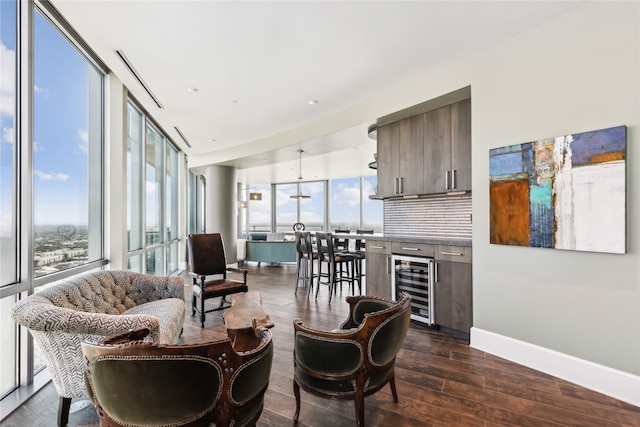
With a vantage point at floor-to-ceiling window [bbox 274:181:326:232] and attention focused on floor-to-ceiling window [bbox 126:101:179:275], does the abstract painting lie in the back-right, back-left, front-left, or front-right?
front-left

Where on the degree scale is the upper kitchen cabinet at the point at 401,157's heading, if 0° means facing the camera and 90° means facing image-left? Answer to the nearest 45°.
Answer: approximately 45°

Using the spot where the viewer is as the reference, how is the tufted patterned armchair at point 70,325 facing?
facing to the right of the viewer

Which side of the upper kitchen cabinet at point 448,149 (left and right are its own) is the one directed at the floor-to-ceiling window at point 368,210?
right

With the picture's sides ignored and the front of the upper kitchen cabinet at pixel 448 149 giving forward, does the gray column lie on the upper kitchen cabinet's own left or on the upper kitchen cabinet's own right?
on the upper kitchen cabinet's own right

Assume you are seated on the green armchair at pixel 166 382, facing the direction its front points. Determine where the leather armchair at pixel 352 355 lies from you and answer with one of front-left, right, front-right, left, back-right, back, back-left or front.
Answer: front-right

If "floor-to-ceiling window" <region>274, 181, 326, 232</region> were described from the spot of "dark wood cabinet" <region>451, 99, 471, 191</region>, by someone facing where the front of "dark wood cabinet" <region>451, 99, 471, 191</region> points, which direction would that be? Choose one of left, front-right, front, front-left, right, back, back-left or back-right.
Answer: right

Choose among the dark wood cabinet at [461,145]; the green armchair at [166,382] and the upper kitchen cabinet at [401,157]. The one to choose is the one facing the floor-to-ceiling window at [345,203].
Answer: the green armchair

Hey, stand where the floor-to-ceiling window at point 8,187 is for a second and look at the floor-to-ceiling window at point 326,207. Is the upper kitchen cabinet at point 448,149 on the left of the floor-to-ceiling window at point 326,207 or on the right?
right

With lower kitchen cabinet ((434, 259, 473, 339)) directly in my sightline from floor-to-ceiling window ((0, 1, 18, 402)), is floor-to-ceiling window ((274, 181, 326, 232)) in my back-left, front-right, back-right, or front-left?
front-left

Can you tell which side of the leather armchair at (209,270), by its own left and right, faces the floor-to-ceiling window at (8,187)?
right

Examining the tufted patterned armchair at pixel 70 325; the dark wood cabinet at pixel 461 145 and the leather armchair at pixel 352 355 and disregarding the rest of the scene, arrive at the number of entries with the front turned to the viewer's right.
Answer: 1

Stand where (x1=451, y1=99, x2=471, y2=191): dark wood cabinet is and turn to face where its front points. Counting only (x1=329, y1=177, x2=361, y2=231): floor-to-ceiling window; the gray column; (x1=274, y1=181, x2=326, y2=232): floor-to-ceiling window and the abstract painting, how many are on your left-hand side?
1

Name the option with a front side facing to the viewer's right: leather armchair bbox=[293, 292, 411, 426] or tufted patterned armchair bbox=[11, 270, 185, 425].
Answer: the tufted patterned armchair

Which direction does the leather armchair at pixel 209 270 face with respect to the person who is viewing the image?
facing the viewer and to the right of the viewer

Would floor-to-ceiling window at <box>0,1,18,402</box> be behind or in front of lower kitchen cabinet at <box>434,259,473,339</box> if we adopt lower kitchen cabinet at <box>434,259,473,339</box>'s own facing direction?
in front

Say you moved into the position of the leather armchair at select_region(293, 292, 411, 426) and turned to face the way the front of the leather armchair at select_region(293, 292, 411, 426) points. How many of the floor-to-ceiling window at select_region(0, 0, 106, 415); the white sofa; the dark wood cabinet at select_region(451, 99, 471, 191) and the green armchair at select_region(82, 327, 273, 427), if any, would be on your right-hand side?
1

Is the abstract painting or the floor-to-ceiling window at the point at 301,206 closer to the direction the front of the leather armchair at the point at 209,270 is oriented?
the abstract painting

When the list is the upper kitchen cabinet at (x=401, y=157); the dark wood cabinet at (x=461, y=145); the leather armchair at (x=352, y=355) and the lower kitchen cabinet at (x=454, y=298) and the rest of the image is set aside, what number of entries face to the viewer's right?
0
